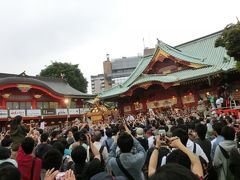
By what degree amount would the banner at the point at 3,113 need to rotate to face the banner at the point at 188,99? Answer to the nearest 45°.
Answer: approximately 45° to its left

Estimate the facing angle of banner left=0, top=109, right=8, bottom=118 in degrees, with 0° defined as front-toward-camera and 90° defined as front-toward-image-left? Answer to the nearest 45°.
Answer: approximately 0°

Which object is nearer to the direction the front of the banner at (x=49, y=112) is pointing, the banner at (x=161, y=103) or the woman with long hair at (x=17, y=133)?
the woman with long hair

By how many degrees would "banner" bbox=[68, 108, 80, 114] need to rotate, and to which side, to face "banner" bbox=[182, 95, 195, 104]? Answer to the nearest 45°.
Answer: approximately 45° to its left
